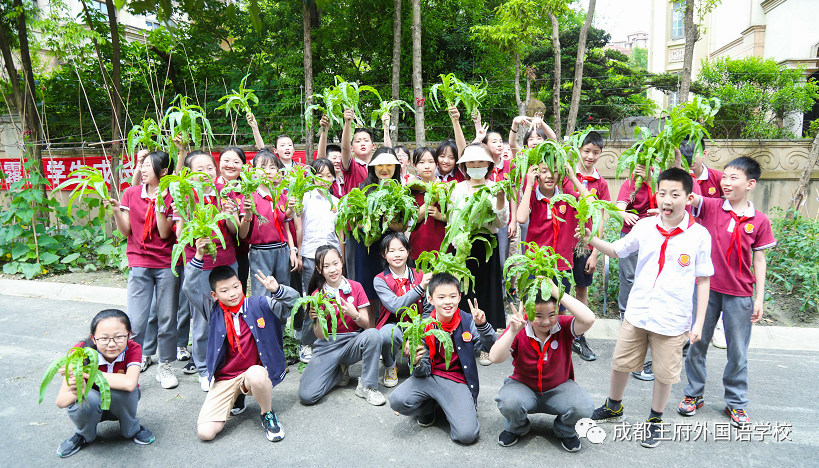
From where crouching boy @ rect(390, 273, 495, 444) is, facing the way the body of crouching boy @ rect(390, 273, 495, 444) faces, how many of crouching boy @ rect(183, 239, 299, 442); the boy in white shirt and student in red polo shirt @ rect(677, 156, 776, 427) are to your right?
1

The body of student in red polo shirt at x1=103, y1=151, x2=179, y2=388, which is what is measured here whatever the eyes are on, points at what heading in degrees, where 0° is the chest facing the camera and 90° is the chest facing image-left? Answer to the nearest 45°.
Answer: approximately 0°

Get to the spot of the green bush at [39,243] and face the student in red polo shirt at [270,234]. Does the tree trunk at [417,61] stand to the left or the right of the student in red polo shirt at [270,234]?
left

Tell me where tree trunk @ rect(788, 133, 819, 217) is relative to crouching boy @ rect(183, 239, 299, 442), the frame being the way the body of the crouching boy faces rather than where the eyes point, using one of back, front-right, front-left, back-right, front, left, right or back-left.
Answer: left
